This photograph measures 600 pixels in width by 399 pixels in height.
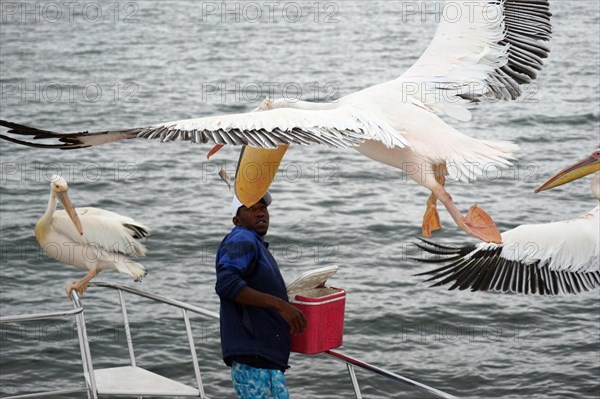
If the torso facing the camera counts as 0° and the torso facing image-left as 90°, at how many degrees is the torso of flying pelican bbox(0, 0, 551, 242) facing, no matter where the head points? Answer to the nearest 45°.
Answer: approximately 135°

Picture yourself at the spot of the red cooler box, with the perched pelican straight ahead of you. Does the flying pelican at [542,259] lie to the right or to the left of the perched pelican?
right

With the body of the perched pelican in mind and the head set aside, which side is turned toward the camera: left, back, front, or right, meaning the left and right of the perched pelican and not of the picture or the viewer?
left

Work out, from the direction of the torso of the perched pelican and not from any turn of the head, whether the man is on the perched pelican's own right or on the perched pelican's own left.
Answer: on the perched pelican's own left

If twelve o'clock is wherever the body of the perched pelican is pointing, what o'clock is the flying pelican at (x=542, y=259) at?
The flying pelican is roughly at 7 o'clock from the perched pelican.

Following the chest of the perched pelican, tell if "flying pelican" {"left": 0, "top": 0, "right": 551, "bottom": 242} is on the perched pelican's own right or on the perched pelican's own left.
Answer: on the perched pelican's own left

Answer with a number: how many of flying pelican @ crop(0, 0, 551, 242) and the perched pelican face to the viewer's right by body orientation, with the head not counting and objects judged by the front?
0

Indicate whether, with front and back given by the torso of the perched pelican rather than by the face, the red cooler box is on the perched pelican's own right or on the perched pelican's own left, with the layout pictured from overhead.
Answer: on the perched pelican's own left
